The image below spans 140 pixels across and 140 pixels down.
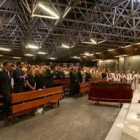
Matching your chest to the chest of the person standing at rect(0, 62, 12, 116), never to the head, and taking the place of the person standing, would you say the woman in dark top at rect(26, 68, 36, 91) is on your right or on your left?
on your left

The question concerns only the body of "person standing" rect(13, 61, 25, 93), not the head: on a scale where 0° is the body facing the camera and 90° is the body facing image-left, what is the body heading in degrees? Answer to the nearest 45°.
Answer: approximately 315°

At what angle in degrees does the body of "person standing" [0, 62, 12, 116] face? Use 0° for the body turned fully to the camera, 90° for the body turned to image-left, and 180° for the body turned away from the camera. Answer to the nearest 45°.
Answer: approximately 315°
